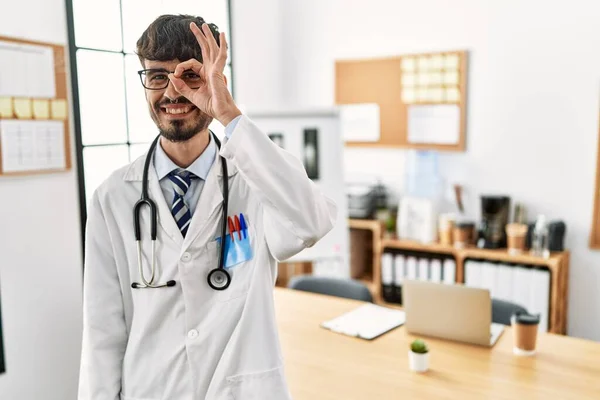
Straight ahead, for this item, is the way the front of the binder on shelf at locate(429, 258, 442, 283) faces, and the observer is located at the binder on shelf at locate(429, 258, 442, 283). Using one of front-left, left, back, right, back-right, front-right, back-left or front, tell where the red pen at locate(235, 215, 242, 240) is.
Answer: front

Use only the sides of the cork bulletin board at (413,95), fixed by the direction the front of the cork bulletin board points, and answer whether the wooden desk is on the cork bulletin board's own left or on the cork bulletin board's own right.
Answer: on the cork bulletin board's own left

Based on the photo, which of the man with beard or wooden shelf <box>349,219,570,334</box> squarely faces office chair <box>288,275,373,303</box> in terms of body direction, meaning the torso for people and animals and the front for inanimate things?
the wooden shelf

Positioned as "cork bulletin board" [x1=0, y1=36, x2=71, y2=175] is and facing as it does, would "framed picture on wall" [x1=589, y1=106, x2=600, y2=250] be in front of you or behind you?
in front

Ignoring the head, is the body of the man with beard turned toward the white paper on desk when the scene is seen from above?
no

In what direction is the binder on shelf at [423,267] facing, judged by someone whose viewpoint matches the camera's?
facing the viewer

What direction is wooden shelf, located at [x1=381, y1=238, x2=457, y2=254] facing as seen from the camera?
toward the camera

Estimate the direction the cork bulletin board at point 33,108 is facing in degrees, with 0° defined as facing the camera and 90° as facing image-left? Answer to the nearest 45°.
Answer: approximately 315°

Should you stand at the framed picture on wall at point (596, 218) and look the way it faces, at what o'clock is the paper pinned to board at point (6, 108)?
The paper pinned to board is roughly at 2 o'clock from the framed picture on wall.

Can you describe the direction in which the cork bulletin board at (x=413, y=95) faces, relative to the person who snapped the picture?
facing the viewer and to the left of the viewer

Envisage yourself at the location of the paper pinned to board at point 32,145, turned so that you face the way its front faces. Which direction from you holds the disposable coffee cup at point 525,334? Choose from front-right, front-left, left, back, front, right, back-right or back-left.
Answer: front

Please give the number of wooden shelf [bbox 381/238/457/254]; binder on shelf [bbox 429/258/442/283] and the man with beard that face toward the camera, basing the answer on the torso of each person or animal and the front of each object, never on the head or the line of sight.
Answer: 3

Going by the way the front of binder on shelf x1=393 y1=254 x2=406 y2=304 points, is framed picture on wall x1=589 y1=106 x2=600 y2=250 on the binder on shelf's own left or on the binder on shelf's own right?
on the binder on shelf's own left

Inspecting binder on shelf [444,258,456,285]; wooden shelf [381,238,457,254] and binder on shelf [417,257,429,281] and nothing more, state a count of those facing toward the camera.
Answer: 3

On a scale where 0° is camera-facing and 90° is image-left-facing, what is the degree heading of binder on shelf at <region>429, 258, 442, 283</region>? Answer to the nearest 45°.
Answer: approximately 0°

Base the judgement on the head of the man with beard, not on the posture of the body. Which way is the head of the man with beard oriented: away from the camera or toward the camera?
toward the camera
